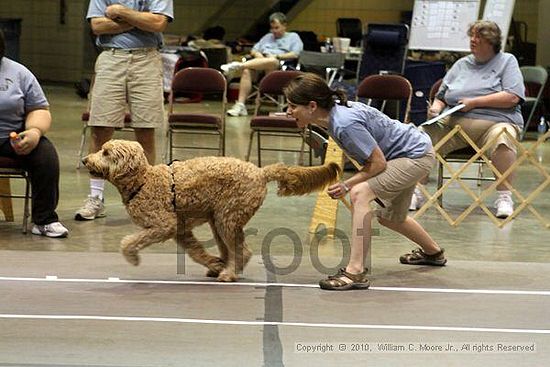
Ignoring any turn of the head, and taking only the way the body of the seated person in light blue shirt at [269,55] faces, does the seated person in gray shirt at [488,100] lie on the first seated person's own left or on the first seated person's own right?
on the first seated person's own left

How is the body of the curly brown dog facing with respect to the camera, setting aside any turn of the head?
to the viewer's left

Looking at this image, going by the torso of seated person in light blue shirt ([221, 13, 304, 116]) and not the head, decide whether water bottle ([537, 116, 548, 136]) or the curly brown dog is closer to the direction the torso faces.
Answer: the curly brown dog

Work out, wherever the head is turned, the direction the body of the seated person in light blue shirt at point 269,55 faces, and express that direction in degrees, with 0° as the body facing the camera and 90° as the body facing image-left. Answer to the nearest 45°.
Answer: approximately 45°

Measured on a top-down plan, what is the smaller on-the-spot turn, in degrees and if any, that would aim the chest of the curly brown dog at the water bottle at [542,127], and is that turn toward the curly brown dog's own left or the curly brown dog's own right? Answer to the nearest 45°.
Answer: approximately 135° to the curly brown dog's own right

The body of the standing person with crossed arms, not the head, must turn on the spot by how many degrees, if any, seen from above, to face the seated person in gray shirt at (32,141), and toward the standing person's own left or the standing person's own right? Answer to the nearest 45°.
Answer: approximately 45° to the standing person's own right

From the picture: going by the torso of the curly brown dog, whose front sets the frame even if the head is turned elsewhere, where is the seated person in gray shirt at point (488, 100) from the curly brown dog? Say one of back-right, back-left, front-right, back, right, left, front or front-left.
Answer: back-right

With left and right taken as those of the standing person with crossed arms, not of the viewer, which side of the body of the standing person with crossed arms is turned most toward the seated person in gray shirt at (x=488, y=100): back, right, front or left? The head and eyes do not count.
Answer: left

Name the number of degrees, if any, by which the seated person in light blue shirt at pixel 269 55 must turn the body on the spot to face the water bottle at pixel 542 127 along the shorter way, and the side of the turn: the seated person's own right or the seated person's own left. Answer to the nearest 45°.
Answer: approximately 135° to the seated person's own left

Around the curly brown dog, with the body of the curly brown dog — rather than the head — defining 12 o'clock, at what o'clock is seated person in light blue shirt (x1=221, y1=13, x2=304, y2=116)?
The seated person in light blue shirt is roughly at 3 o'clock from the curly brown dog.
